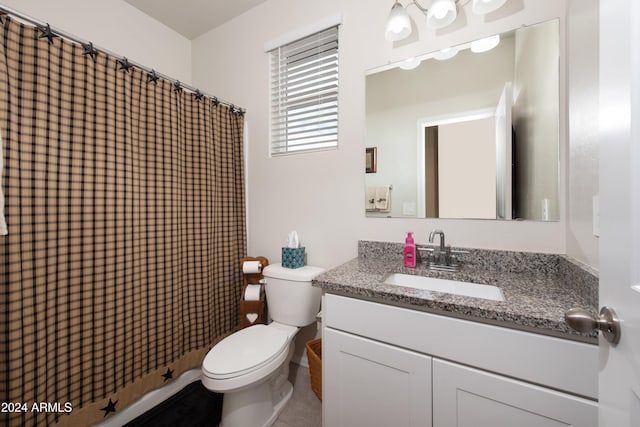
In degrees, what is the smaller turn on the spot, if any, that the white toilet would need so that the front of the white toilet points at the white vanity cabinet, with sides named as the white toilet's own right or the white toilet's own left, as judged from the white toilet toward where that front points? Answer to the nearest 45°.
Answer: approximately 90° to the white toilet's own left

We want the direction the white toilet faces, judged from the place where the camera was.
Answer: facing the viewer and to the left of the viewer

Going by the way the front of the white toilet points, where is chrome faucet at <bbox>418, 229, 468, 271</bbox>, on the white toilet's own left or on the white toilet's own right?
on the white toilet's own left

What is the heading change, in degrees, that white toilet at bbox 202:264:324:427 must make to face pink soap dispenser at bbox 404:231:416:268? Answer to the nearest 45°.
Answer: approximately 135° to its left

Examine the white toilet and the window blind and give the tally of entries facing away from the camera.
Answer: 0
